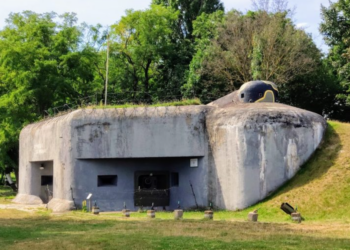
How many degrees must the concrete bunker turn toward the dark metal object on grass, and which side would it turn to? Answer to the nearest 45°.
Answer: approximately 45° to its left

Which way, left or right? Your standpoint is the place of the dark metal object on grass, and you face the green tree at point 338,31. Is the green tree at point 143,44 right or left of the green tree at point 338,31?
left

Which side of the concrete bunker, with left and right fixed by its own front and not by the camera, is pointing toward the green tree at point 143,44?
back

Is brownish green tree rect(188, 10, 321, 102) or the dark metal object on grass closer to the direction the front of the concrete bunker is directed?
the dark metal object on grass

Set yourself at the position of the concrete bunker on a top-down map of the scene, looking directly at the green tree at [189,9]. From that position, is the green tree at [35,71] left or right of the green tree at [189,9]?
left

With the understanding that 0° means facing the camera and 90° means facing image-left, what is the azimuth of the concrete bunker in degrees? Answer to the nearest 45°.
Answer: approximately 0°

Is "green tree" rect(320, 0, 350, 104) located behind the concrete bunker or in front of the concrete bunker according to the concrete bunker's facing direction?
behind

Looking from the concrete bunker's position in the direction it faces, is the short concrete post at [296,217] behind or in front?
in front

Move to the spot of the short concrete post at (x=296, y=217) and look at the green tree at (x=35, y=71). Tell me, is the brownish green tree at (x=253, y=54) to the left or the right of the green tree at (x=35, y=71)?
right

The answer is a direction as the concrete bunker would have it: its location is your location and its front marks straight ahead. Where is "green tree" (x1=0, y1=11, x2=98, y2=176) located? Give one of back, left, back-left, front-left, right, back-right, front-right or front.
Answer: back-right

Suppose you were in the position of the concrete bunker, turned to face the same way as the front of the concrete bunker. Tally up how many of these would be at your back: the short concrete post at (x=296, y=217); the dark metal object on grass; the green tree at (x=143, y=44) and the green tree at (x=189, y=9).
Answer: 2

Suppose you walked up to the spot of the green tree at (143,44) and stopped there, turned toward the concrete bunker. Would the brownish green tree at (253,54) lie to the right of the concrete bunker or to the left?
left

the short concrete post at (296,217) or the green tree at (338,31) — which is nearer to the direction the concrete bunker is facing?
the short concrete post
